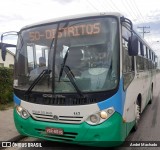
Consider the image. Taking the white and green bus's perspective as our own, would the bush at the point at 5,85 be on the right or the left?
on its right

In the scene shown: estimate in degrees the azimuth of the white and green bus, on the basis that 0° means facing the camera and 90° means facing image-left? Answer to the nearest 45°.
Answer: approximately 45°
